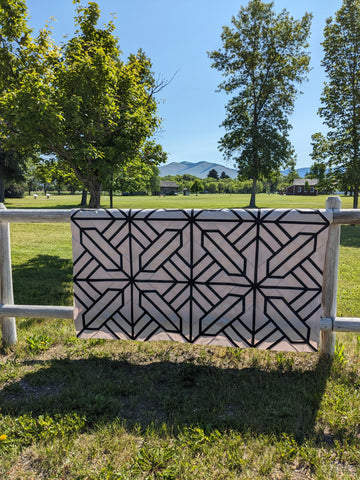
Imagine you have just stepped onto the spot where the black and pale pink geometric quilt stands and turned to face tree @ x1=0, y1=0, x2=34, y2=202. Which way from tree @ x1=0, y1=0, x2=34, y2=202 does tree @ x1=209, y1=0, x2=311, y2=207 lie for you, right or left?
right

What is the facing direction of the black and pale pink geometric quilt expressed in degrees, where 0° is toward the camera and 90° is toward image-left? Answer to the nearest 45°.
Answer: approximately 0°

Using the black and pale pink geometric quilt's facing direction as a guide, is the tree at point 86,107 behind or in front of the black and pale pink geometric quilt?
behind

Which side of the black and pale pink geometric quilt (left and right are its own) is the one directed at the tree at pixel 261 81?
back

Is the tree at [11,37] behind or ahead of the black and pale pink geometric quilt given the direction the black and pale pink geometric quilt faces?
behind

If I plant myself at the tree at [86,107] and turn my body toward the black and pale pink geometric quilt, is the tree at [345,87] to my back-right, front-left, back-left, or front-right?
back-left
